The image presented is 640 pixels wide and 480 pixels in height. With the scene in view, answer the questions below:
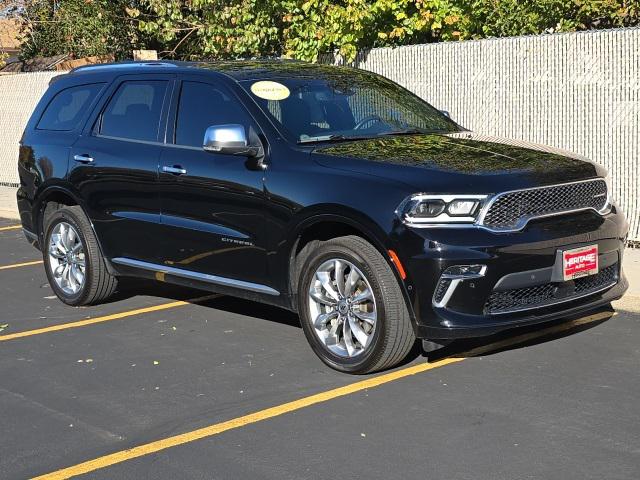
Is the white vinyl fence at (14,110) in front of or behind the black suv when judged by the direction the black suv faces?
behind

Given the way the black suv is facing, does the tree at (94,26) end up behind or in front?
behind

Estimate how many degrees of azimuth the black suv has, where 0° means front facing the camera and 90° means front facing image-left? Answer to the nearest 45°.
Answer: approximately 315°
